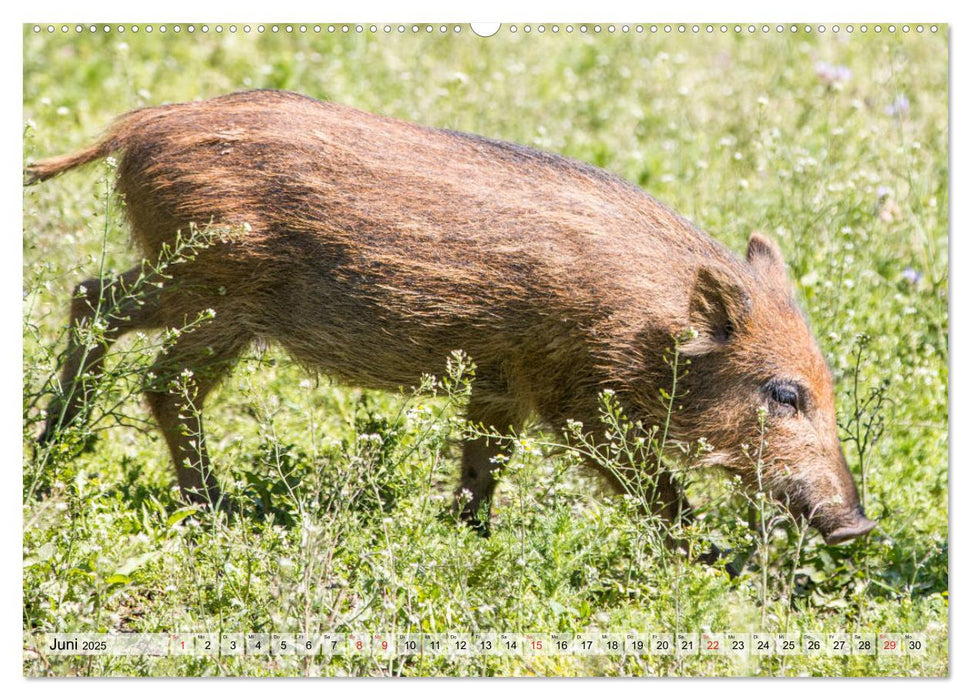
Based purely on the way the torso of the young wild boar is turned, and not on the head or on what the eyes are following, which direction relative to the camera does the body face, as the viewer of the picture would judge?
to the viewer's right
